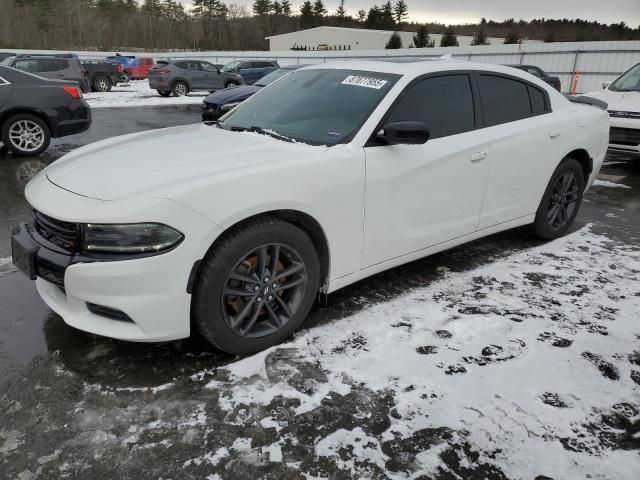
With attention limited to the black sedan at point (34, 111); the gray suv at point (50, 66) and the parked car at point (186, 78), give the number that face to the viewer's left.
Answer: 2

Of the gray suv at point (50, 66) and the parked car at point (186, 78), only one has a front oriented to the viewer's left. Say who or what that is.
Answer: the gray suv

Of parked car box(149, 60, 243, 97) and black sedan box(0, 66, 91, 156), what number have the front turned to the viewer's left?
1

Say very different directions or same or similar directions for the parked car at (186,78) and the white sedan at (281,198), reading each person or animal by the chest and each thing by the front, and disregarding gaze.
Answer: very different directions

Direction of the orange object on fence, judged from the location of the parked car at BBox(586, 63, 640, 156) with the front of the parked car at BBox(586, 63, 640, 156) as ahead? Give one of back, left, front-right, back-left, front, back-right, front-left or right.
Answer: back-right

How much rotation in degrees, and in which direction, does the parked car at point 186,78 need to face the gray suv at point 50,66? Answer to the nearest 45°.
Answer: approximately 180°

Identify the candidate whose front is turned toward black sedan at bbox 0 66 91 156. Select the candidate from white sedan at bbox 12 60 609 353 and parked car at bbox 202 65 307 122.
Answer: the parked car

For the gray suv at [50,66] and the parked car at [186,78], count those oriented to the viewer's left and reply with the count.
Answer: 1

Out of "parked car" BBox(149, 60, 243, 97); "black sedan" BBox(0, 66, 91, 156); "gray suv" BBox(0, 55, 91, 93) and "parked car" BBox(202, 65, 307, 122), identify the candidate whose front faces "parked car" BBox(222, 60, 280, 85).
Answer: "parked car" BBox(149, 60, 243, 97)

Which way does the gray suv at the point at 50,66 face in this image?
to the viewer's left

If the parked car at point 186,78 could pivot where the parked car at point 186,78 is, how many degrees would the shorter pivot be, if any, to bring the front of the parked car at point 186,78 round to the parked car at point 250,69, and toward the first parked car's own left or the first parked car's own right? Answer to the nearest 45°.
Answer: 0° — it already faces it

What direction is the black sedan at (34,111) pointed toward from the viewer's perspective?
to the viewer's left
